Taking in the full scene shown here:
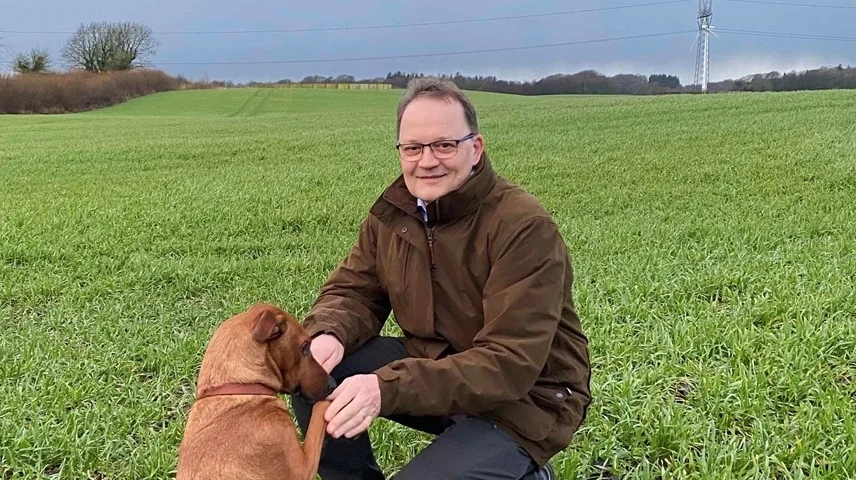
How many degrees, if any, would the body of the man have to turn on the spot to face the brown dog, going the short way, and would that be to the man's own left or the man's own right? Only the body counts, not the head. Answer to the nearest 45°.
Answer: approximately 45° to the man's own right
